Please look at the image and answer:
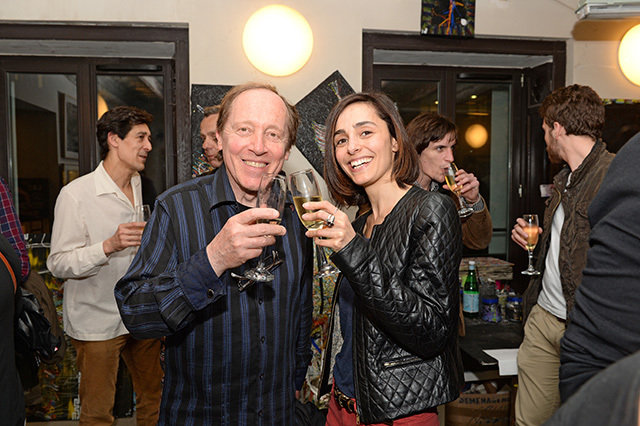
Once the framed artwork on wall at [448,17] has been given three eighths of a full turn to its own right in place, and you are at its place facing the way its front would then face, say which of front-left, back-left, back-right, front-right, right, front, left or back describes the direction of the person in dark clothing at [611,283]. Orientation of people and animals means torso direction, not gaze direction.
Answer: back-left

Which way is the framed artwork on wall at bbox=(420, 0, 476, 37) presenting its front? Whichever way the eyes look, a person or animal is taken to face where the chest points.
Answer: toward the camera

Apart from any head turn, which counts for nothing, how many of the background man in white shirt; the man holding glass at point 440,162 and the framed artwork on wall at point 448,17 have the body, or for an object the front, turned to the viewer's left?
0

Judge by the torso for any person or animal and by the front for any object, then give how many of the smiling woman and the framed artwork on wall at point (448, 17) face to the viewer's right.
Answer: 0

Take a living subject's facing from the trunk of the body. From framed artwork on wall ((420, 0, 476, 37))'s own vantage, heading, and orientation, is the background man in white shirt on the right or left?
on its right

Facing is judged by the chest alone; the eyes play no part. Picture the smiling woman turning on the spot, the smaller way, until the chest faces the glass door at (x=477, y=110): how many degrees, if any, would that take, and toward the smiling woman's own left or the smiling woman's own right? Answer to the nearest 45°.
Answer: approximately 135° to the smiling woman's own right

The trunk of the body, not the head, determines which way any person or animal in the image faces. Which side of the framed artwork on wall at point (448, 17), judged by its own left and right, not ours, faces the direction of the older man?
front

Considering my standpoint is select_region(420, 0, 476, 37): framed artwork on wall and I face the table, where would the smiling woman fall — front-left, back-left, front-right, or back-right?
front-right

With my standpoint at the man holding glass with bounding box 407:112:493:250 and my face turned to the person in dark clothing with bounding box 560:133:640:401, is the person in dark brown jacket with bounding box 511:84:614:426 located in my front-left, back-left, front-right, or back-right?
front-left

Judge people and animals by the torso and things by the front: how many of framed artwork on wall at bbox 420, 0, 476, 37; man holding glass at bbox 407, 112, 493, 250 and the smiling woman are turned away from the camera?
0

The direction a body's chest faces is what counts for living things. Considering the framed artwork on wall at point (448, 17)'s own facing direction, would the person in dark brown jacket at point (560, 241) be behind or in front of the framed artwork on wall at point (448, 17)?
in front

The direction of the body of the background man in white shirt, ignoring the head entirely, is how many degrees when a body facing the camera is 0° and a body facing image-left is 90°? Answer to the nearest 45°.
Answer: approximately 315°

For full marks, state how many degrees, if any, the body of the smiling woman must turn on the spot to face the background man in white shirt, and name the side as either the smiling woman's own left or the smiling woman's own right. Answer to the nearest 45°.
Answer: approximately 90° to the smiling woman's own right

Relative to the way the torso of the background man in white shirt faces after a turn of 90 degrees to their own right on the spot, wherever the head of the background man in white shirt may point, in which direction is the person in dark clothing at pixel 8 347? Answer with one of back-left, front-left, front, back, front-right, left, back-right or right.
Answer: front-left
